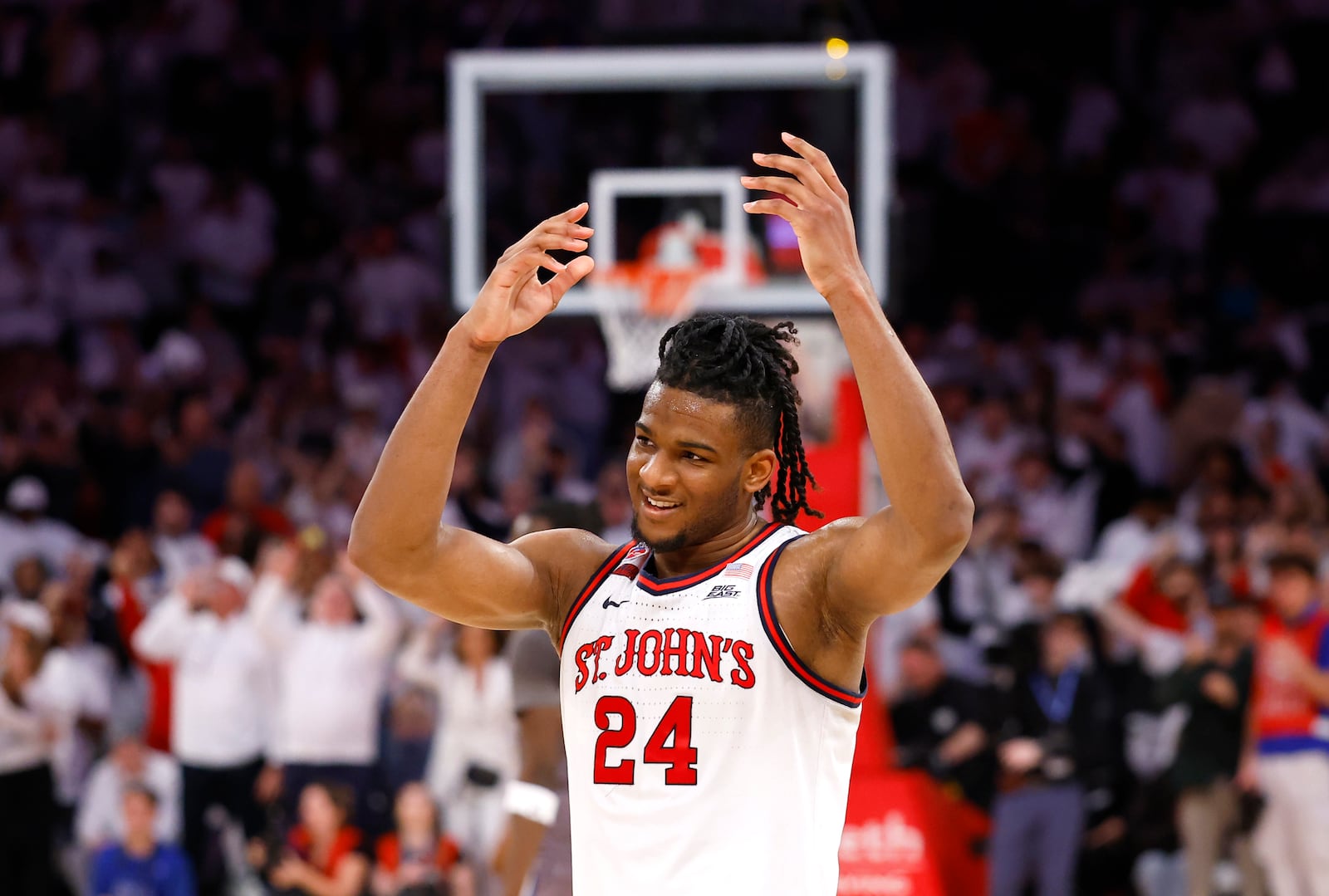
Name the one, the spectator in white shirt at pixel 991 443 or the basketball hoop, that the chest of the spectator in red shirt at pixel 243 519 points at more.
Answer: the basketball hoop

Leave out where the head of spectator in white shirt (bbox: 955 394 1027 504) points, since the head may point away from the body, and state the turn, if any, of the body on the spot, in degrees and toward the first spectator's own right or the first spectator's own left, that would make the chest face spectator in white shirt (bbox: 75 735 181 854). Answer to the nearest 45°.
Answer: approximately 45° to the first spectator's own right

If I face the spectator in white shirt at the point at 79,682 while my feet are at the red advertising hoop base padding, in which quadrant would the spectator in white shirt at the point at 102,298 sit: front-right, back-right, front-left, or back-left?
front-right

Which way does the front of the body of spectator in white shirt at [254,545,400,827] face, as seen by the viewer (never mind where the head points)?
toward the camera

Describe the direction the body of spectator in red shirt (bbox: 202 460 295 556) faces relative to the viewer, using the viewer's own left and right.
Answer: facing the viewer

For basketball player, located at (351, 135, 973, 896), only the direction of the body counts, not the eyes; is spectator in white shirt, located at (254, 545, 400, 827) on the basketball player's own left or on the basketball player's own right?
on the basketball player's own right

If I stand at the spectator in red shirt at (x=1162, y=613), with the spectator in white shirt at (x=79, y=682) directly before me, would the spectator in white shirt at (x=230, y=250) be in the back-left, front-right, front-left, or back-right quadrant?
front-right

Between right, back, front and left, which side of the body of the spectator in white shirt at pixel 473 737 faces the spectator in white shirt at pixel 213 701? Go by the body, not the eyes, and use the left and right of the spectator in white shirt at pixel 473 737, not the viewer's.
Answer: right

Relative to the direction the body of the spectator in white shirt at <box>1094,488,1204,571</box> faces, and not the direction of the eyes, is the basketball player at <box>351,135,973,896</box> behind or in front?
in front

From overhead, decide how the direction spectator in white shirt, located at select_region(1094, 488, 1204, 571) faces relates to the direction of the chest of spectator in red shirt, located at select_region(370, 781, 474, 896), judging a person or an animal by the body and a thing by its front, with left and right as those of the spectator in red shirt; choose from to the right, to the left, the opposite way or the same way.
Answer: the same way

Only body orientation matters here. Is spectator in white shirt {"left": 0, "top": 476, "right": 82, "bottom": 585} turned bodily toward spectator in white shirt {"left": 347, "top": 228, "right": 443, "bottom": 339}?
no

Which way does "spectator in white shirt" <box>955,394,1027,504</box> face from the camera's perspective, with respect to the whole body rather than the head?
toward the camera

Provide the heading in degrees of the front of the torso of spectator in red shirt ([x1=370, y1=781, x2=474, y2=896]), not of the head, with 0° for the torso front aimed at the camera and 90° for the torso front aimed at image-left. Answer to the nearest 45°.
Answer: approximately 0°

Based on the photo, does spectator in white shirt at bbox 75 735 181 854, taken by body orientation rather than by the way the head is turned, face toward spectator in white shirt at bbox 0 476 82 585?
no

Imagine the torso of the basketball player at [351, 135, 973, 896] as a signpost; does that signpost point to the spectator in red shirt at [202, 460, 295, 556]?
no

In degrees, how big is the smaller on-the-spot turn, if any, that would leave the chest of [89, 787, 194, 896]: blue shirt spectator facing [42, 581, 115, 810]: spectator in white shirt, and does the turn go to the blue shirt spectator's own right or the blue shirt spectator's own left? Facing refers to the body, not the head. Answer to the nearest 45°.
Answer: approximately 180°

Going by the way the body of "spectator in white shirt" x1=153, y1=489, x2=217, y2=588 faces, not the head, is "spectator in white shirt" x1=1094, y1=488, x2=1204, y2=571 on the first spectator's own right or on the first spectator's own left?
on the first spectator's own left

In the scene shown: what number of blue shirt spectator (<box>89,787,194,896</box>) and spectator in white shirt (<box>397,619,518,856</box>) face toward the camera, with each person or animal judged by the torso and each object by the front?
2
